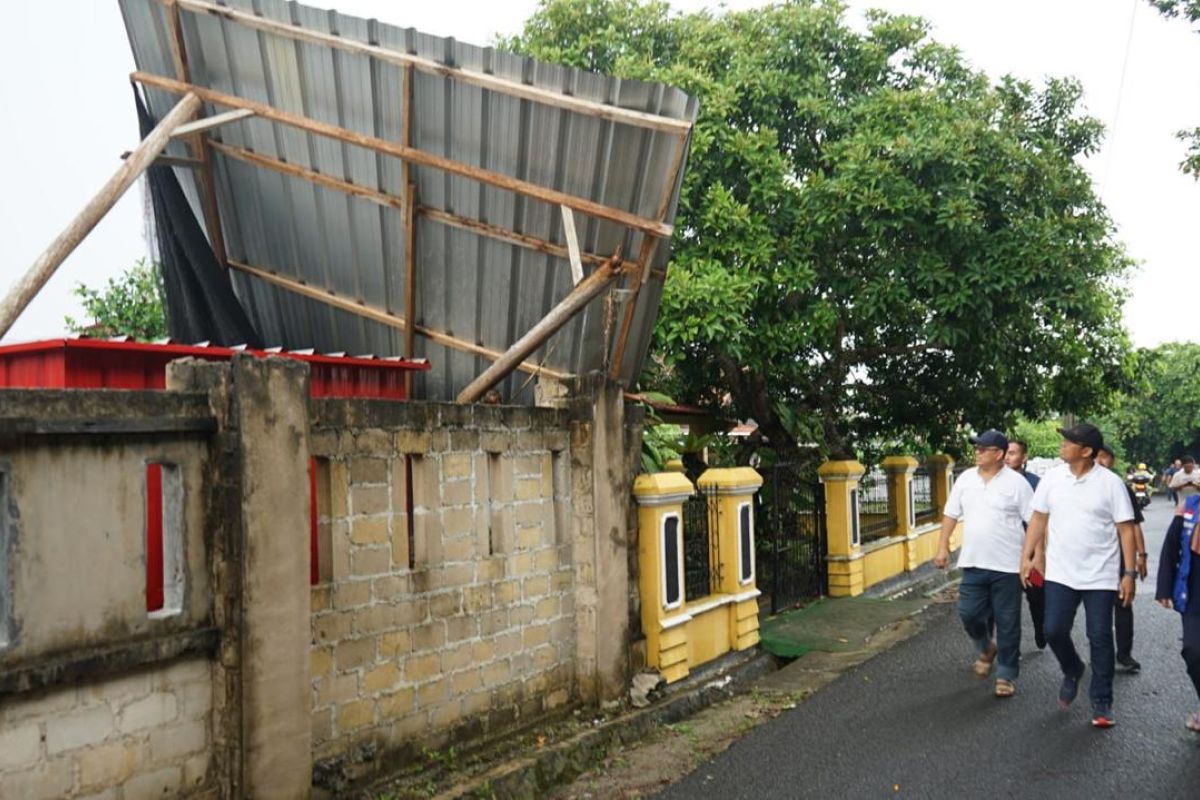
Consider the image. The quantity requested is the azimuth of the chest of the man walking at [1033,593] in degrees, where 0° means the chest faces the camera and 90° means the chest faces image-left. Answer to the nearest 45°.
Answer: approximately 45°

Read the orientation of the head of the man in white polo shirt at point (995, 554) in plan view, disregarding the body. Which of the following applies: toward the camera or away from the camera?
toward the camera

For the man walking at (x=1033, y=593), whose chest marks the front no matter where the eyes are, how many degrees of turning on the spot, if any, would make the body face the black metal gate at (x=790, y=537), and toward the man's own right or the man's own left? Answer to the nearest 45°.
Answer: approximately 90° to the man's own right

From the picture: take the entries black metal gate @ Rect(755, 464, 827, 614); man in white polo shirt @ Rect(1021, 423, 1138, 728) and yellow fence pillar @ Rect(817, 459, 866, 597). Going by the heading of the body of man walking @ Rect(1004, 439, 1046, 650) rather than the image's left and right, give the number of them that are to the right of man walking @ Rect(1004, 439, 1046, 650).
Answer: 2

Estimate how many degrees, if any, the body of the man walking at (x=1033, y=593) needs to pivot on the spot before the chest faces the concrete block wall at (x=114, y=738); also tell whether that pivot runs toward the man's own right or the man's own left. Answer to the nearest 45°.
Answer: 0° — they already face it

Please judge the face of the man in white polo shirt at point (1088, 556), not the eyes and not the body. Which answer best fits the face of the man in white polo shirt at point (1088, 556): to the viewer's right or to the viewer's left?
to the viewer's left

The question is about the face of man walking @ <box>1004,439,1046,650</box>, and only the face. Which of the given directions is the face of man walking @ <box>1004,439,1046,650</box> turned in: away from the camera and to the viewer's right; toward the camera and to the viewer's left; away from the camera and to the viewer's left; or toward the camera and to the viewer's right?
toward the camera and to the viewer's left

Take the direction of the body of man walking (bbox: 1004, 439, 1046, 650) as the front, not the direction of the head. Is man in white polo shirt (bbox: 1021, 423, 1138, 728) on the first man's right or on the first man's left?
on the first man's left

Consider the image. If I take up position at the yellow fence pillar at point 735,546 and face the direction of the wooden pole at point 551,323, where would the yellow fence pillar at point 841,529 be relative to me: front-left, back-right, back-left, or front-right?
back-right

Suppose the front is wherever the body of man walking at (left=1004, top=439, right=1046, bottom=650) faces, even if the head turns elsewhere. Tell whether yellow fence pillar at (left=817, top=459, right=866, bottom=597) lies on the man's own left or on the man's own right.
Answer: on the man's own right

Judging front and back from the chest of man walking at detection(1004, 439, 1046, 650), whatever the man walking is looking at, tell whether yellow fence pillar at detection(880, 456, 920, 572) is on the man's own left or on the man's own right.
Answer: on the man's own right

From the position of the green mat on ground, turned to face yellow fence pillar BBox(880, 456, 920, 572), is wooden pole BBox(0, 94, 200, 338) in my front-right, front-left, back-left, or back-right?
back-left
